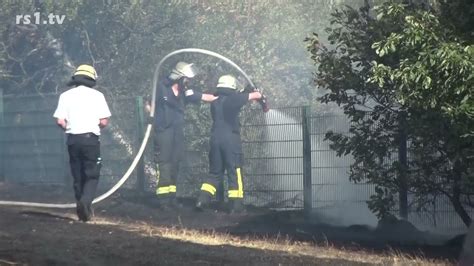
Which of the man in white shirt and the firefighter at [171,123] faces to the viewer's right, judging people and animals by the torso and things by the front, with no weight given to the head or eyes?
the firefighter

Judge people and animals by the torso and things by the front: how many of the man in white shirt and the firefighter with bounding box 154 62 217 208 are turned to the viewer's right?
1

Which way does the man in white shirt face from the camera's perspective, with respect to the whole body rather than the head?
away from the camera

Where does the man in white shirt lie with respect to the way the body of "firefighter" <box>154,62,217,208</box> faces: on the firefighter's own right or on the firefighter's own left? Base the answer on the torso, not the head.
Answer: on the firefighter's own right

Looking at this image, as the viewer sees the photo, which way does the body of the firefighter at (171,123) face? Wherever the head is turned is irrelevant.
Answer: to the viewer's right

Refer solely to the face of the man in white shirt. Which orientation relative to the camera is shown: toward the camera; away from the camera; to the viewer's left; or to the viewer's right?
away from the camera

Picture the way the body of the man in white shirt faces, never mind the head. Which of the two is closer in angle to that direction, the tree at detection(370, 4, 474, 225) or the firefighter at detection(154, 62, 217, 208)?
the firefighter
